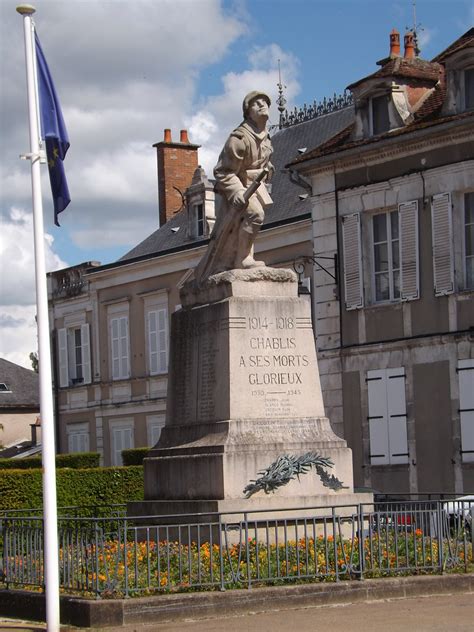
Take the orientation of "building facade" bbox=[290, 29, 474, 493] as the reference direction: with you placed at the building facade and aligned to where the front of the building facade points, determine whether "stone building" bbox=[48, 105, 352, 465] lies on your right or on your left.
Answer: on your right

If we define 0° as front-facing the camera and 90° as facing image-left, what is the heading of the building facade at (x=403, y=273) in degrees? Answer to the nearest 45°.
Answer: approximately 45°

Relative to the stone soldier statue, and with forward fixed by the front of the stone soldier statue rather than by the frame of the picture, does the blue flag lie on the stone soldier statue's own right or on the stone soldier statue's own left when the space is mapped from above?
on the stone soldier statue's own right

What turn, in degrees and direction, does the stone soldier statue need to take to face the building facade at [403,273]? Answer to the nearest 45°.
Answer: approximately 135° to its left

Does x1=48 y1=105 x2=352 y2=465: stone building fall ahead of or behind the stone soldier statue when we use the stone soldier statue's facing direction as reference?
behind

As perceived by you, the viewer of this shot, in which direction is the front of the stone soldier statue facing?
facing the viewer and to the right of the viewer

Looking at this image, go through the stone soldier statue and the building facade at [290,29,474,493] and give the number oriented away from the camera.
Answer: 0
